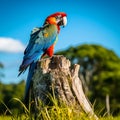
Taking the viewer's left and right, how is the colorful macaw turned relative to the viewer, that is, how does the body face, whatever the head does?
facing to the right of the viewer
